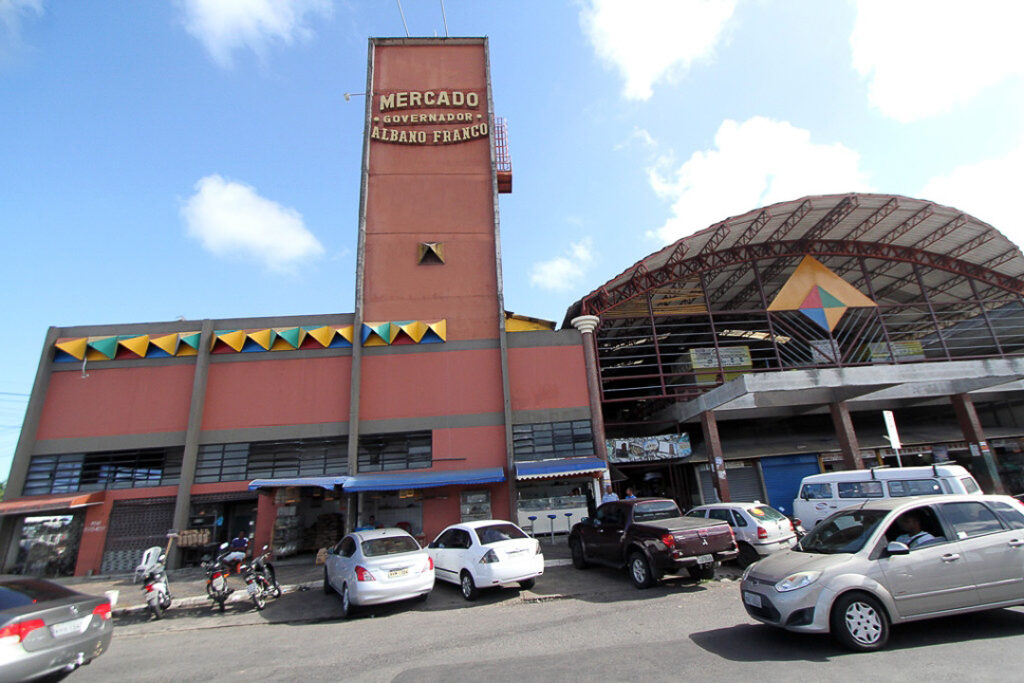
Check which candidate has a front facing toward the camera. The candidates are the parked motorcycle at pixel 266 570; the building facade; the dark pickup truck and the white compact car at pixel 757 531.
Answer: the building facade

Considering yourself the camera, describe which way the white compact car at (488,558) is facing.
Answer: facing away from the viewer and to the left of the viewer

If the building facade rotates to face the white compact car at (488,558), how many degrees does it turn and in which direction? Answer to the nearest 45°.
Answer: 0° — it already faces it

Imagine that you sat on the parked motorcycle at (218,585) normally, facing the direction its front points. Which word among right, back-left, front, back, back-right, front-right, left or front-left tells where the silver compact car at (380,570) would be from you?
back-right

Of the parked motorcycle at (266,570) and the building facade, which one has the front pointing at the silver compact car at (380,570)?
the building facade

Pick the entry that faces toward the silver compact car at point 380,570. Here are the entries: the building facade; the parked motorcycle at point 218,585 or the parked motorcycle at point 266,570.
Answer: the building facade

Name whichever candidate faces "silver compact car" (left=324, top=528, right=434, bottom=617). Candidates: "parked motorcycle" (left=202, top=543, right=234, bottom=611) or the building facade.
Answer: the building facade
